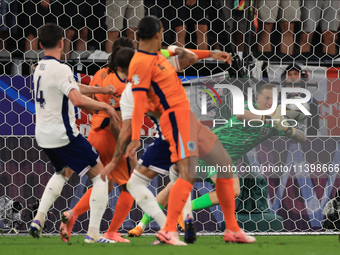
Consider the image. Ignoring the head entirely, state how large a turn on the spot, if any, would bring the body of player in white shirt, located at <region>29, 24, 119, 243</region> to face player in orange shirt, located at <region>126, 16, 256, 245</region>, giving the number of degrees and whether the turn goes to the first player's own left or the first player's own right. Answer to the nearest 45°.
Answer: approximately 90° to the first player's own right

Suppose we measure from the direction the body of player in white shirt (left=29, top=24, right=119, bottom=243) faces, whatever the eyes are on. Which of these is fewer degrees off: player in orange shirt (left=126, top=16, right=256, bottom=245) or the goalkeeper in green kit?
the goalkeeper in green kit

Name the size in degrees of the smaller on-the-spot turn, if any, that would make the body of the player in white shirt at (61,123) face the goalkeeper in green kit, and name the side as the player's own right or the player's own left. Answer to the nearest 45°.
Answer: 0° — they already face them

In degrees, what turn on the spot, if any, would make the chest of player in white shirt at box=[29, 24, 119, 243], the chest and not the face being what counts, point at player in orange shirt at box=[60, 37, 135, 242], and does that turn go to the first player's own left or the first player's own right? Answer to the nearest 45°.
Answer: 0° — they already face them

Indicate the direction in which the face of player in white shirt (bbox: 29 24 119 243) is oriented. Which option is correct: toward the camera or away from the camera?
away from the camera

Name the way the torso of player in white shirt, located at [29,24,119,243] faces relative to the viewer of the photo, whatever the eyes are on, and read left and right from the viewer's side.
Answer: facing away from the viewer and to the right of the viewer
